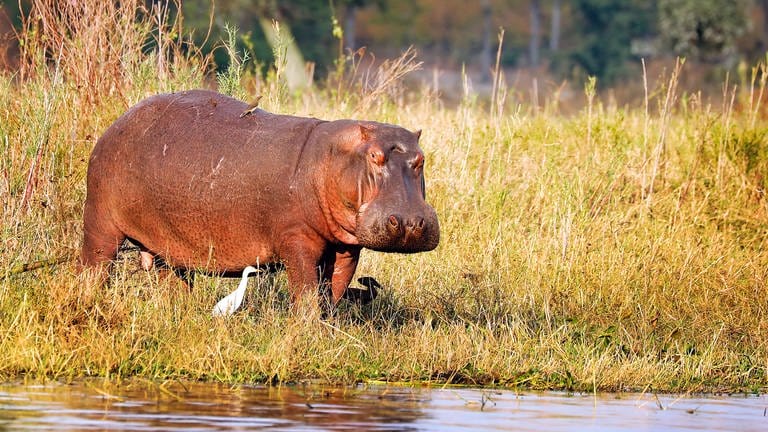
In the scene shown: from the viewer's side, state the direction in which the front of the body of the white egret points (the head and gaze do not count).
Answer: to the viewer's right

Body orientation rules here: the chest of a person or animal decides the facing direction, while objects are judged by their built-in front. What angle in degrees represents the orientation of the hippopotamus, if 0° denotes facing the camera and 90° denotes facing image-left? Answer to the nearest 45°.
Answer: approximately 315°

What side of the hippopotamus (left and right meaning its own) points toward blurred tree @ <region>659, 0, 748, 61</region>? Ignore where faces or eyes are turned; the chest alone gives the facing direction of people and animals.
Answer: left
